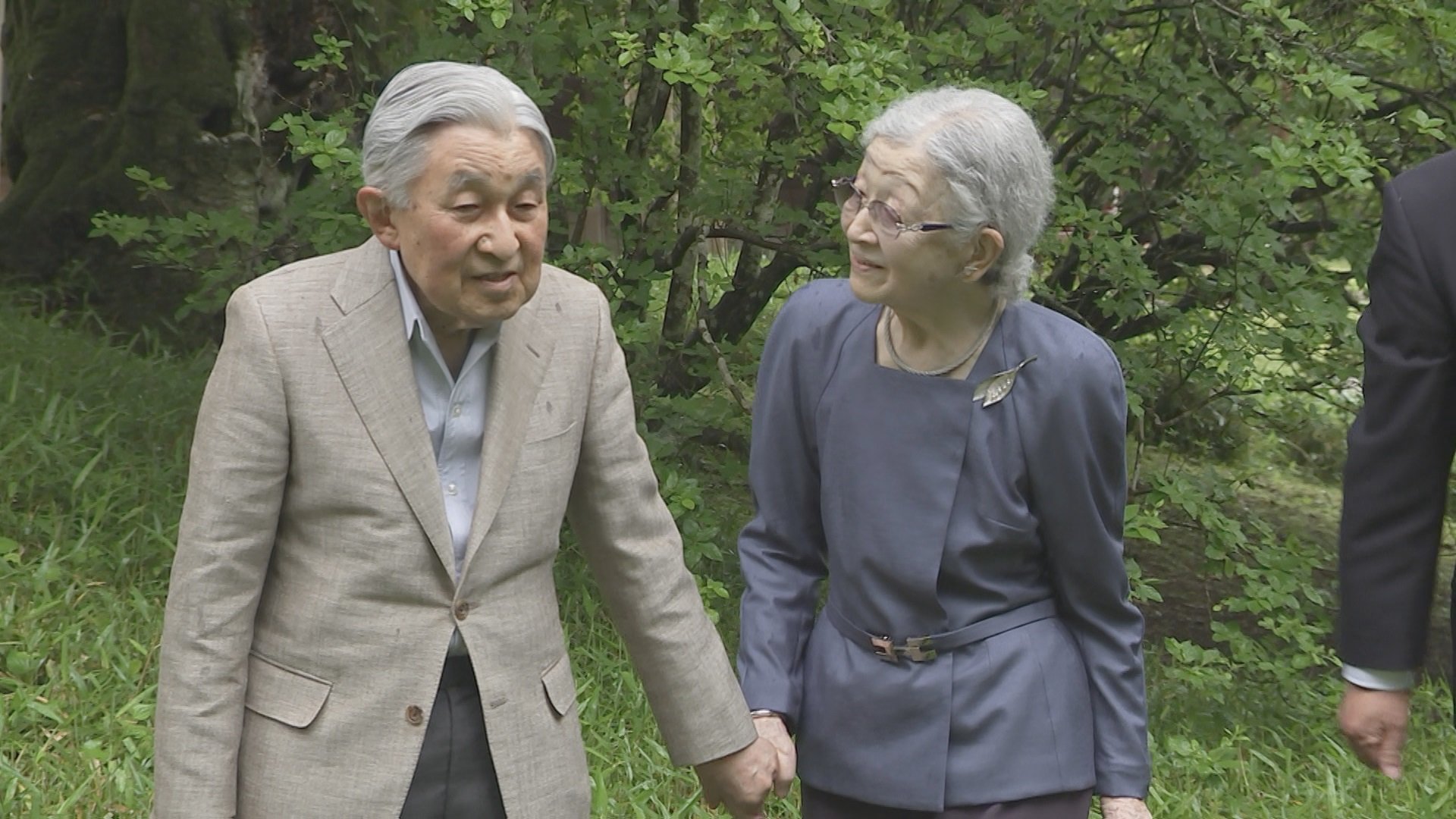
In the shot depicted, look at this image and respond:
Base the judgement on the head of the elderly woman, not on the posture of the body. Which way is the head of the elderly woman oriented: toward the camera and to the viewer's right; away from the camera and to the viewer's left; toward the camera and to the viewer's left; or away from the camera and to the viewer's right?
toward the camera and to the viewer's left
